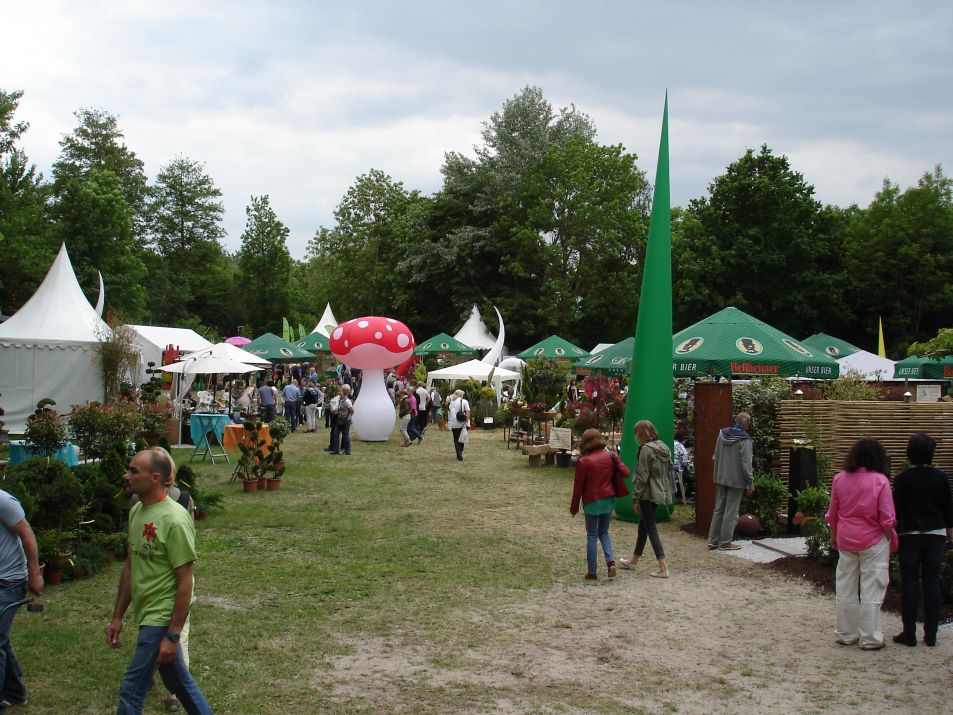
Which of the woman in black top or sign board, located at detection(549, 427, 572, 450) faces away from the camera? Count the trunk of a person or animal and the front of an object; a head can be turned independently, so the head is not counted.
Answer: the woman in black top

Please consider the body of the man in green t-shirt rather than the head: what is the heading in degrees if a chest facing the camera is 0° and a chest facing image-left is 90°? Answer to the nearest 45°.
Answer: approximately 45°

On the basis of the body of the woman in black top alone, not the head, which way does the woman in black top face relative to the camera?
away from the camera

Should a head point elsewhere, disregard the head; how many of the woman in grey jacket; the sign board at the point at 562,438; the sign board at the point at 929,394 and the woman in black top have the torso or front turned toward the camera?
2

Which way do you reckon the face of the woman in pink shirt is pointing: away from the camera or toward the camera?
away from the camera

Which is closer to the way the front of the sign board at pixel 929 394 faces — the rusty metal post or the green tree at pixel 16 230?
the rusty metal post

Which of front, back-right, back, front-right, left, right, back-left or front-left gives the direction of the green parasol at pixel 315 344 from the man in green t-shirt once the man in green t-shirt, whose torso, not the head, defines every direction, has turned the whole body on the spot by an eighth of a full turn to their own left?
back
